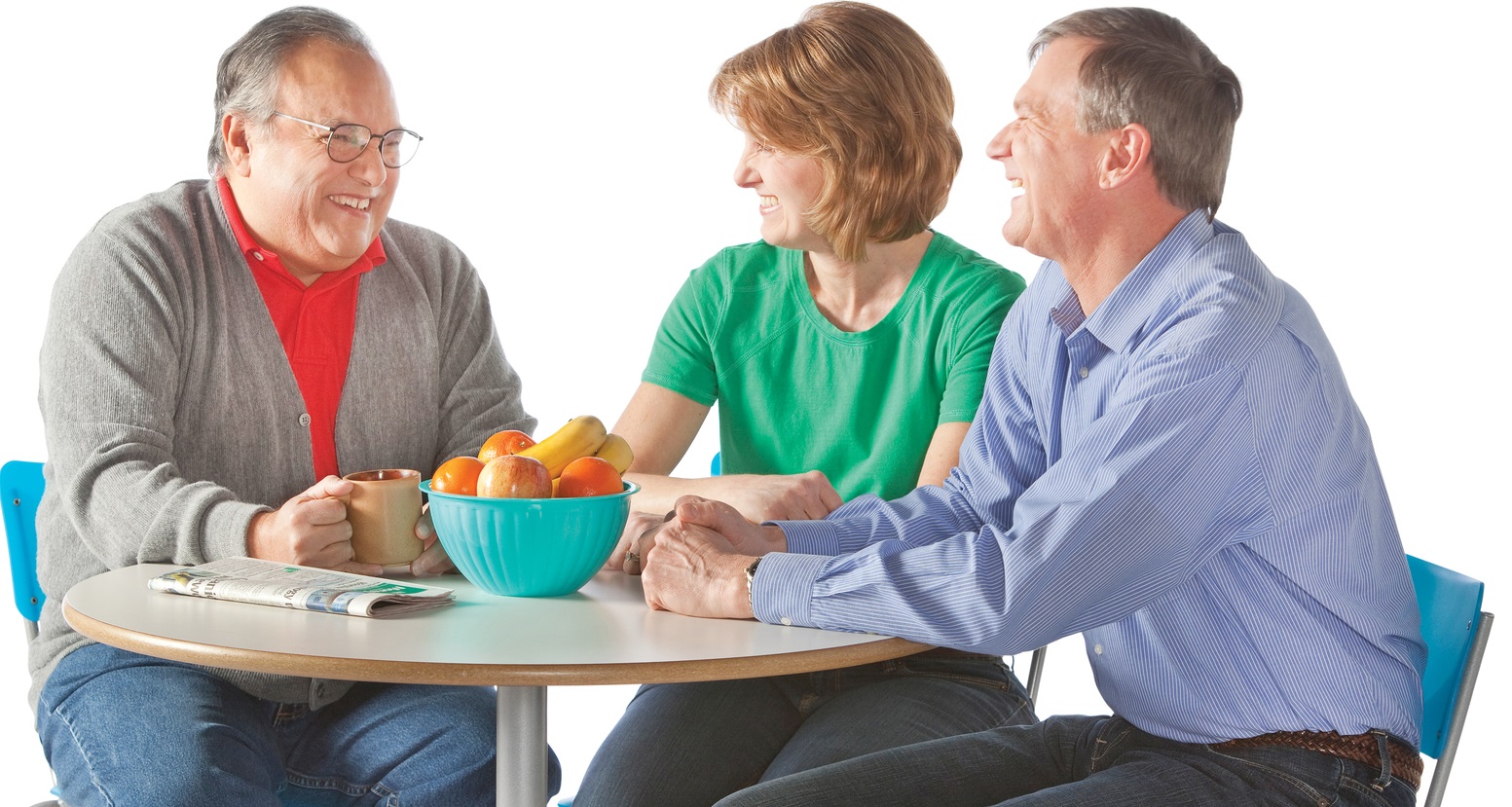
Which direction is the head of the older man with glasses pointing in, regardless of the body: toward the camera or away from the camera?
toward the camera

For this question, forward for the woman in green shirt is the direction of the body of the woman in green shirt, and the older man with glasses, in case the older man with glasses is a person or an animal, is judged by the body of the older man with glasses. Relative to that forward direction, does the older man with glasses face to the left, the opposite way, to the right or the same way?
to the left

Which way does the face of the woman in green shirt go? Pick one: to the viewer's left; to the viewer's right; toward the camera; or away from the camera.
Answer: to the viewer's left

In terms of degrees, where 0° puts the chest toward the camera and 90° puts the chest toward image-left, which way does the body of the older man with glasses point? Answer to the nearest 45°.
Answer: approximately 315°

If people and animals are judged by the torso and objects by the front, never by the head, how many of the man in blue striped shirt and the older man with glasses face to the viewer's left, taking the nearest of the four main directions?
1

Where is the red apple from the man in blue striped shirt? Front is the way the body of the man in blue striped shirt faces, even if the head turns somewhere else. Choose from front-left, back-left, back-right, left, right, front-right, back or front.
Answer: front

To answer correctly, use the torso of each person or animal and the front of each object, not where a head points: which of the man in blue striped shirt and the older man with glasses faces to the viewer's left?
the man in blue striped shirt

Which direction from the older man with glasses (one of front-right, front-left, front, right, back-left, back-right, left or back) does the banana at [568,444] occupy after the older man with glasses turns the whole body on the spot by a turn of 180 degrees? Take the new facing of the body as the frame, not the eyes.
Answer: back

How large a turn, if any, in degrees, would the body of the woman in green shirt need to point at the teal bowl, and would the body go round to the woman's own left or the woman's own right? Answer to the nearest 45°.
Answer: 0° — they already face it

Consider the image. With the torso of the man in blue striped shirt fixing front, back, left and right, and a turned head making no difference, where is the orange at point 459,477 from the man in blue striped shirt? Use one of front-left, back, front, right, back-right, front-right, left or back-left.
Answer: front

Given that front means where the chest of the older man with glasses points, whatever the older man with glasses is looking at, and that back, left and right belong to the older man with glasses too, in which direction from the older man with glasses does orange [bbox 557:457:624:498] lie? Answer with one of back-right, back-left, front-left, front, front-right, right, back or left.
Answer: front

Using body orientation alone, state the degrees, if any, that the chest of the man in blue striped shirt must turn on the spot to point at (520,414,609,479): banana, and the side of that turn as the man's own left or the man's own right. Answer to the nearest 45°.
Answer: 0° — they already face it

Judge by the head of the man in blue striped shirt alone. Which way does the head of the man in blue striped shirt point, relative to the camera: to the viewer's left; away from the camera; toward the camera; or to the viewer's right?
to the viewer's left

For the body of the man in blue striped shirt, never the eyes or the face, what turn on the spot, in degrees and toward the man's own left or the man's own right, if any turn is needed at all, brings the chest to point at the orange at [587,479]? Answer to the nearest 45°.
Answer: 0° — they already face it

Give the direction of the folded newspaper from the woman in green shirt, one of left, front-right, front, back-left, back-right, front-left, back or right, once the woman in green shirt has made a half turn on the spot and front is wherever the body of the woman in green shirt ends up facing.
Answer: back

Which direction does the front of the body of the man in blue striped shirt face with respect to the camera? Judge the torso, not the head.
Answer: to the viewer's left
